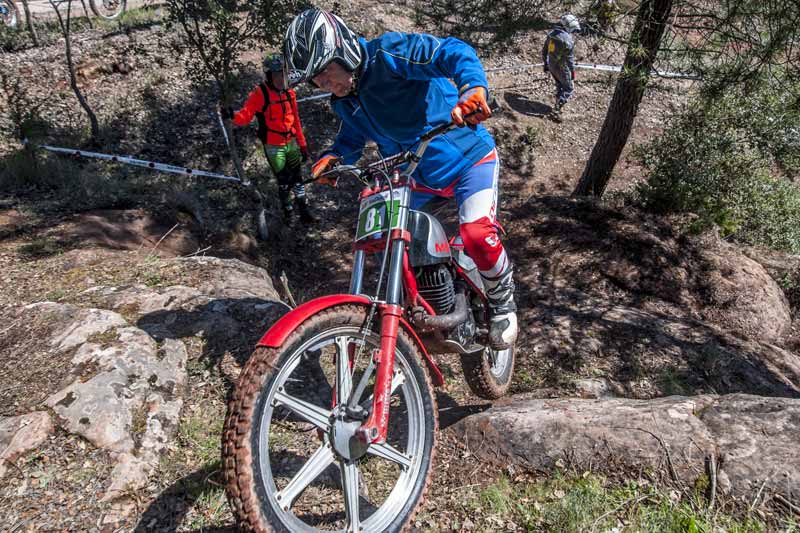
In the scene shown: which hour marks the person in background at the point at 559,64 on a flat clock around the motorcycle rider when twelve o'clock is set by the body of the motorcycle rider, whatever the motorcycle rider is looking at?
The person in background is roughly at 5 o'clock from the motorcycle rider.

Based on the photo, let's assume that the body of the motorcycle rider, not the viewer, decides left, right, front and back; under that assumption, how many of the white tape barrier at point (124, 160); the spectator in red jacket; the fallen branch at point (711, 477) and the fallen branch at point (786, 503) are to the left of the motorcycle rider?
2

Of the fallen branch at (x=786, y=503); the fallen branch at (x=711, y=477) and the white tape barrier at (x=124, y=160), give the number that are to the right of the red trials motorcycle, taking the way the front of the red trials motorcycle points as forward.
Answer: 1

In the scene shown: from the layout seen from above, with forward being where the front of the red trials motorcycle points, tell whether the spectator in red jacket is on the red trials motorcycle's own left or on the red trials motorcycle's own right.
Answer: on the red trials motorcycle's own right

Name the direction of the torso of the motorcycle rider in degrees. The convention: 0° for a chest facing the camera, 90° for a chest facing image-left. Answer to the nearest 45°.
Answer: approximately 45°

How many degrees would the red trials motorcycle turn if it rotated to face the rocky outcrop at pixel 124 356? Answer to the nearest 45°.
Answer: approximately 90° to its right

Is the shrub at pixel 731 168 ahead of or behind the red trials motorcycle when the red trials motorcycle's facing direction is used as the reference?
behind

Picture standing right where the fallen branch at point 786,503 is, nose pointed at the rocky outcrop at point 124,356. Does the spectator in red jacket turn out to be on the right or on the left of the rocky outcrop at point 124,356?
right

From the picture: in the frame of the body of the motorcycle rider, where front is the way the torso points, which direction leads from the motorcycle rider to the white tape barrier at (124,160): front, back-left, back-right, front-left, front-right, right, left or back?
right

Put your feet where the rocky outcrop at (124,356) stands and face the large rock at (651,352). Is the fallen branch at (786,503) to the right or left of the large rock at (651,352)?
right

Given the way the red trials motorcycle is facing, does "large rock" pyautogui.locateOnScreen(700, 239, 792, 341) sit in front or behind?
behind

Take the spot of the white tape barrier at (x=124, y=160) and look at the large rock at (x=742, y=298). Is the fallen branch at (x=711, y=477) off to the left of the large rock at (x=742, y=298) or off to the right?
right

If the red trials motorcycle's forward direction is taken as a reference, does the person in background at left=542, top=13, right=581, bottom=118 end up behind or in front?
behind

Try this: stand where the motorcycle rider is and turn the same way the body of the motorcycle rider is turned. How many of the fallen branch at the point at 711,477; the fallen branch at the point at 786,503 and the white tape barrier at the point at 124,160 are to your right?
1

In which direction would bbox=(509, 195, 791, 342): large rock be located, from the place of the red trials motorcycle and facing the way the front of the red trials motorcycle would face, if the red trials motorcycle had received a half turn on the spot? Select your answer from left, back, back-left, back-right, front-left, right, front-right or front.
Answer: front
